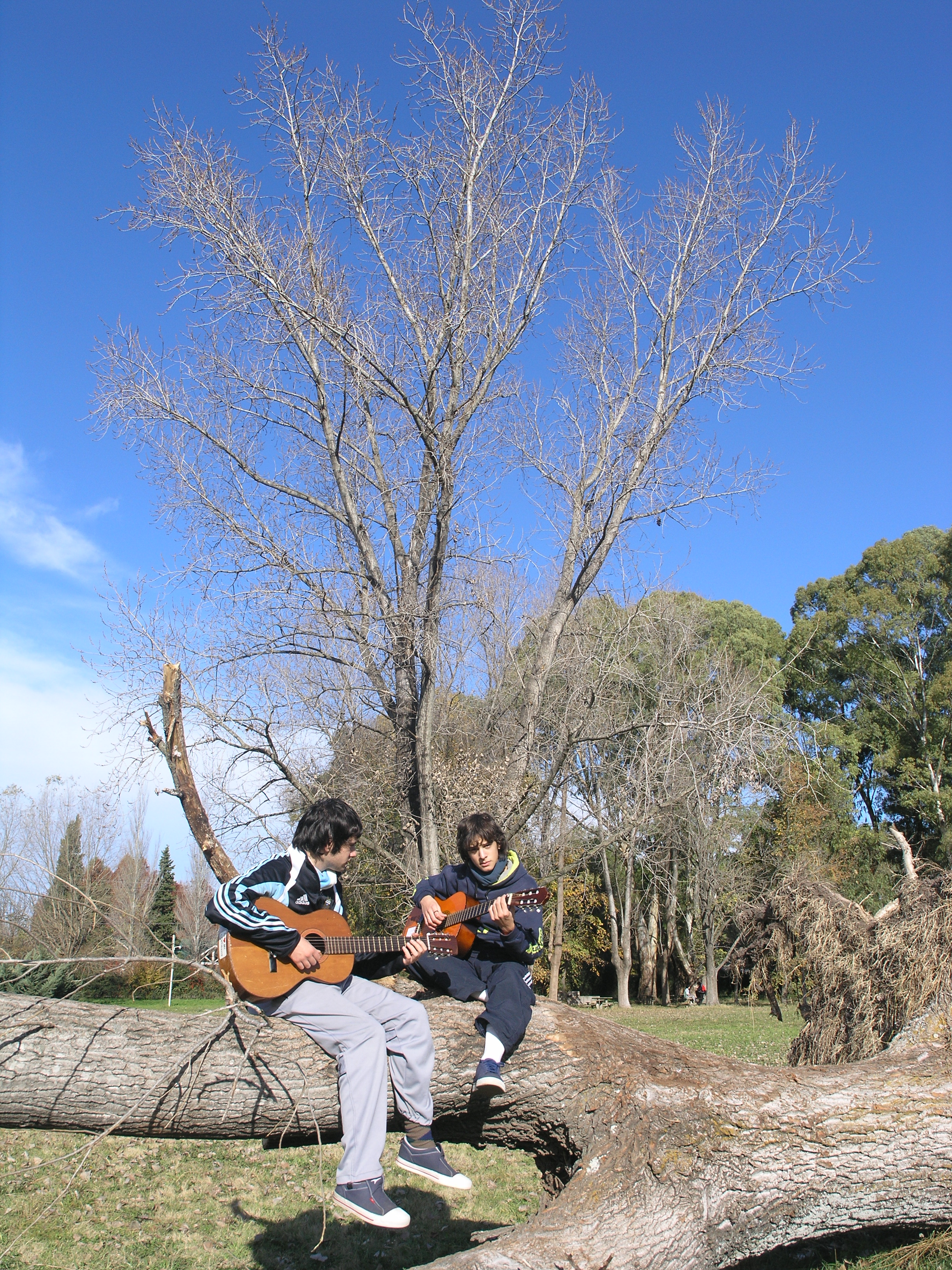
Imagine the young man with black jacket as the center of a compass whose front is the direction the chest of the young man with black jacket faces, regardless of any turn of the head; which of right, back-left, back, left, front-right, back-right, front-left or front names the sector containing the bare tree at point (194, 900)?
back-left

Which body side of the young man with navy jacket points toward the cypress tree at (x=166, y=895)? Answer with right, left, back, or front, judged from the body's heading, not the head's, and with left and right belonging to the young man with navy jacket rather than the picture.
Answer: back

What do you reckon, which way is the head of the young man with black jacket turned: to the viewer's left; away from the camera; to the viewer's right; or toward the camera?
to the viewer's right

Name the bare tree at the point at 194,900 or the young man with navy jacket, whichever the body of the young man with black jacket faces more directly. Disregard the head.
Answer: the young man with navy jacket

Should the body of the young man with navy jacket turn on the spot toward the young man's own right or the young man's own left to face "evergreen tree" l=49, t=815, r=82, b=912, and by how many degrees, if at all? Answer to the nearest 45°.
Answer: approximately 135° to the young man's own right

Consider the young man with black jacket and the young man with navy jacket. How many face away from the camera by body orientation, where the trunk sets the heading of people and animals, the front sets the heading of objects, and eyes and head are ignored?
0

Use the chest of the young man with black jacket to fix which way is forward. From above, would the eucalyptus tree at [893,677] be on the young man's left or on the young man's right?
on the young man's left

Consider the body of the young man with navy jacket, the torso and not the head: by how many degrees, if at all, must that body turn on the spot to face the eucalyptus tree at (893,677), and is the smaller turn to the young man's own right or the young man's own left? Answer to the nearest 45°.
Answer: approximately 135° to the young man's own left

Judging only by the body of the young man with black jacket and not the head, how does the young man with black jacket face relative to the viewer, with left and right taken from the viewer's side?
facing the viewer and to the right of the viewer

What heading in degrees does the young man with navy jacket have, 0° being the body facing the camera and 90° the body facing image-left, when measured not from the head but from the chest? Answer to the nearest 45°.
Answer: approximately 0°

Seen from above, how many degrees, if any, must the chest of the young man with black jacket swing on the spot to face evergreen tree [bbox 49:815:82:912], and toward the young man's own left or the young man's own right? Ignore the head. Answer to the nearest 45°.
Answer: approximately 135° to the young man's own left
